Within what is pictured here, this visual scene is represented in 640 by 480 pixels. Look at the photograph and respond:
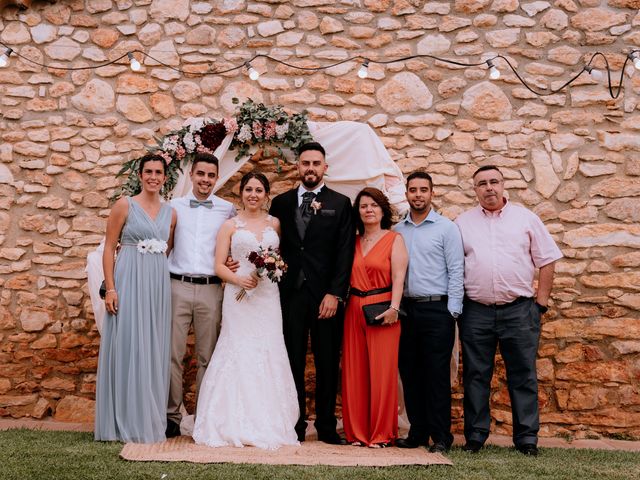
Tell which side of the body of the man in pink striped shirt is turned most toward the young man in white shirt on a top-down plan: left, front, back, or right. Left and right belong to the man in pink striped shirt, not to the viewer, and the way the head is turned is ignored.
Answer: right

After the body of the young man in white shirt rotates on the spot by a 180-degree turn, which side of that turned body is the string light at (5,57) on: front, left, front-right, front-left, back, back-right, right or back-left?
front-left

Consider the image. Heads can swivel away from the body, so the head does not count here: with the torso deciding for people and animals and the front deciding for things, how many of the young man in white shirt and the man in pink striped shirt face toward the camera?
2

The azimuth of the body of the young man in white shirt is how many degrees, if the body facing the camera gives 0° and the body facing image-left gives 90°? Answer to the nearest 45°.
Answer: approximately 0°

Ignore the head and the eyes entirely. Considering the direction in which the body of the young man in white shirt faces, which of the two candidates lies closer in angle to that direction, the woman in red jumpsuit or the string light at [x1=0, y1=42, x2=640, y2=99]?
the woman in red jumpsuit

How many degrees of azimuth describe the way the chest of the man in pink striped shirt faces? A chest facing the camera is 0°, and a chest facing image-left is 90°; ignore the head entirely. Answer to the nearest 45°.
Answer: approximately 0°
